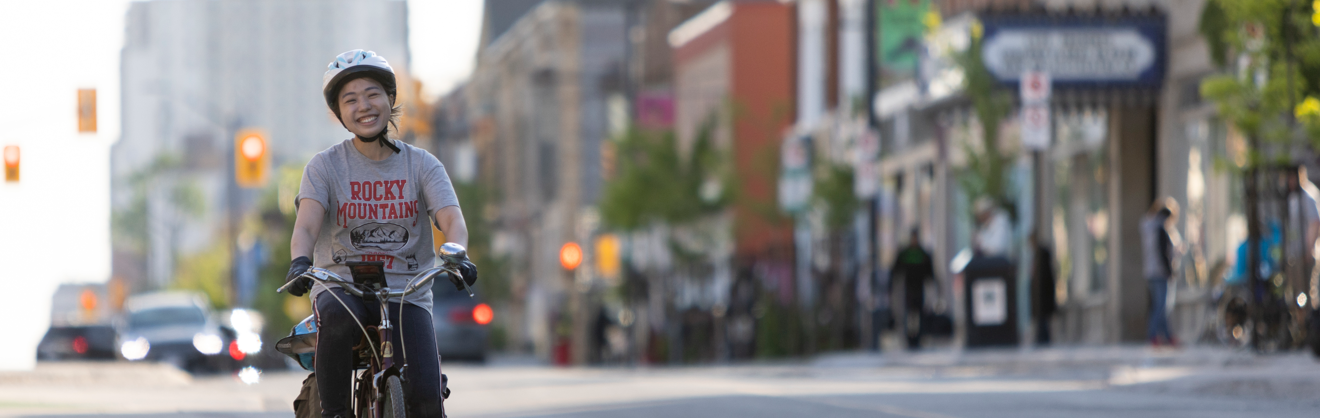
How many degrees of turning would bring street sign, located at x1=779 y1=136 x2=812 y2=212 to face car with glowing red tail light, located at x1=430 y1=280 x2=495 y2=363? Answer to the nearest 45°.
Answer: approximately 45° to its right

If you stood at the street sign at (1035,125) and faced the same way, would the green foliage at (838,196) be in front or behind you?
behind

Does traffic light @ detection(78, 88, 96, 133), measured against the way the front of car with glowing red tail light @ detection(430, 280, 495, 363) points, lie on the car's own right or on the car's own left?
on the car's own left

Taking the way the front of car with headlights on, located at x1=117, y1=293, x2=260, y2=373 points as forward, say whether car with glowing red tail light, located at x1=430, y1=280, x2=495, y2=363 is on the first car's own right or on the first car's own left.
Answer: on the first car's own left

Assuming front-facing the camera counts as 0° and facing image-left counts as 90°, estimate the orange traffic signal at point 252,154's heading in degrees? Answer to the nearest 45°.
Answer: approximately 0°

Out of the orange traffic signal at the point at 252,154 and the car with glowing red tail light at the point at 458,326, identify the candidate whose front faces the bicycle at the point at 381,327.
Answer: the orange traffic signal

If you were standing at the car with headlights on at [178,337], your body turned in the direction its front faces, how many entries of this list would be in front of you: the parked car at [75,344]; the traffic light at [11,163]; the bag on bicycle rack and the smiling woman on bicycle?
2

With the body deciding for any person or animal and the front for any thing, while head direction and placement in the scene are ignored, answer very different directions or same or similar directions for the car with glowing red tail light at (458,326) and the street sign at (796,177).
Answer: very different directions

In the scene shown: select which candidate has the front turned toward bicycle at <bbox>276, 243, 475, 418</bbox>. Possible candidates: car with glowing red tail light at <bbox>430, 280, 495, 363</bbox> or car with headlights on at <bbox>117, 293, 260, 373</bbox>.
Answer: car with headlights on at <bbox>117, 293, 260, 373</bbox>

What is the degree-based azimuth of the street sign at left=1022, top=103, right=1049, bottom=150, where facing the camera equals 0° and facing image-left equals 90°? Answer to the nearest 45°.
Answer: approximately 0°

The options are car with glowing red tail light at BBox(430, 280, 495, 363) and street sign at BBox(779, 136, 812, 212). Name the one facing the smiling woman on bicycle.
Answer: the street sign

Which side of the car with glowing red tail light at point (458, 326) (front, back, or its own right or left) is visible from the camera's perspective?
back
